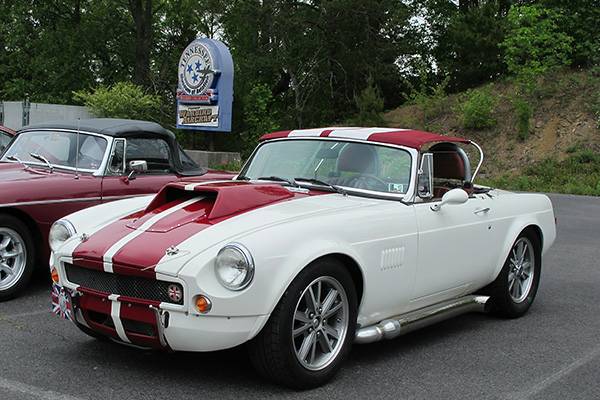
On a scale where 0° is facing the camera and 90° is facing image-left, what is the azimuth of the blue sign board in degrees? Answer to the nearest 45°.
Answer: approximately 45°

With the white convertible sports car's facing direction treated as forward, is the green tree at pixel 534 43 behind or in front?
behind

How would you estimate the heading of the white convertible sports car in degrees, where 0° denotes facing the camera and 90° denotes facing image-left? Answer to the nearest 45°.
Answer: approximately 45°

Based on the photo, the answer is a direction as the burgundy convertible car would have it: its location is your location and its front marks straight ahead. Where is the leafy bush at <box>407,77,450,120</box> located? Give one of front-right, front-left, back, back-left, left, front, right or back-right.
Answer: back

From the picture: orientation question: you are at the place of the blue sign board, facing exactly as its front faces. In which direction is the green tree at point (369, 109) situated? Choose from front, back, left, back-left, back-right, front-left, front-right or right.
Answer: back

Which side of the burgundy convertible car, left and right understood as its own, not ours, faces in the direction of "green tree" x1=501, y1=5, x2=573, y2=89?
back

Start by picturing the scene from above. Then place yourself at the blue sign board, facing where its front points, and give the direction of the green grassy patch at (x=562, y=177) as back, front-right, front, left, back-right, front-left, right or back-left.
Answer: back-left

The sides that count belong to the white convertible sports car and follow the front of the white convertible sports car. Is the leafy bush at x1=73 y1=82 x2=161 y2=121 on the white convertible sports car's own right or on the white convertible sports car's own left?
on the white convertible sports car's own right

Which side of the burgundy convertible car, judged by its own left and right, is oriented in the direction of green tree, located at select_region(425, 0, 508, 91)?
back

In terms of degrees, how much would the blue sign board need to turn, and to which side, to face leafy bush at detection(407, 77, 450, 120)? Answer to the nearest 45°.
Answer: approximately 180°

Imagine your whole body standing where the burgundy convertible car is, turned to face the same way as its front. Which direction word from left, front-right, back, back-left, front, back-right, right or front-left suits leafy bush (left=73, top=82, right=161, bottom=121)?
back-right
